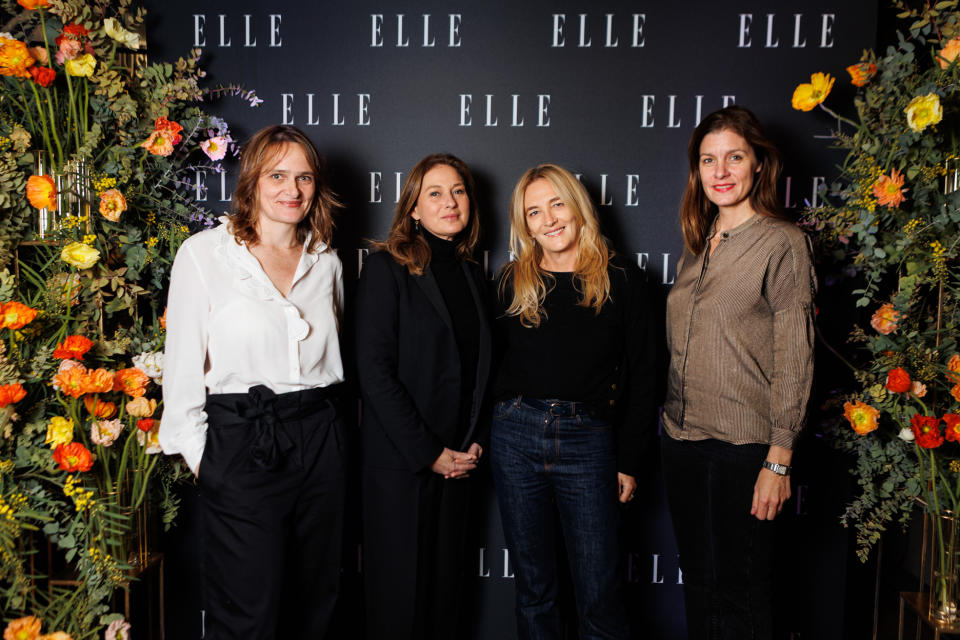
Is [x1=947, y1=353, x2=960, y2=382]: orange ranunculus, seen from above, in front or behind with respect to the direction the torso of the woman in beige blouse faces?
behind

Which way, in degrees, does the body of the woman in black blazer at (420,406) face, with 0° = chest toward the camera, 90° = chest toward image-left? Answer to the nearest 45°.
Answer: approximately 315°

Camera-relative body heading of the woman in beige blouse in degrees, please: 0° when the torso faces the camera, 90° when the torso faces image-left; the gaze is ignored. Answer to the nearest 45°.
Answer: approximately 45°
